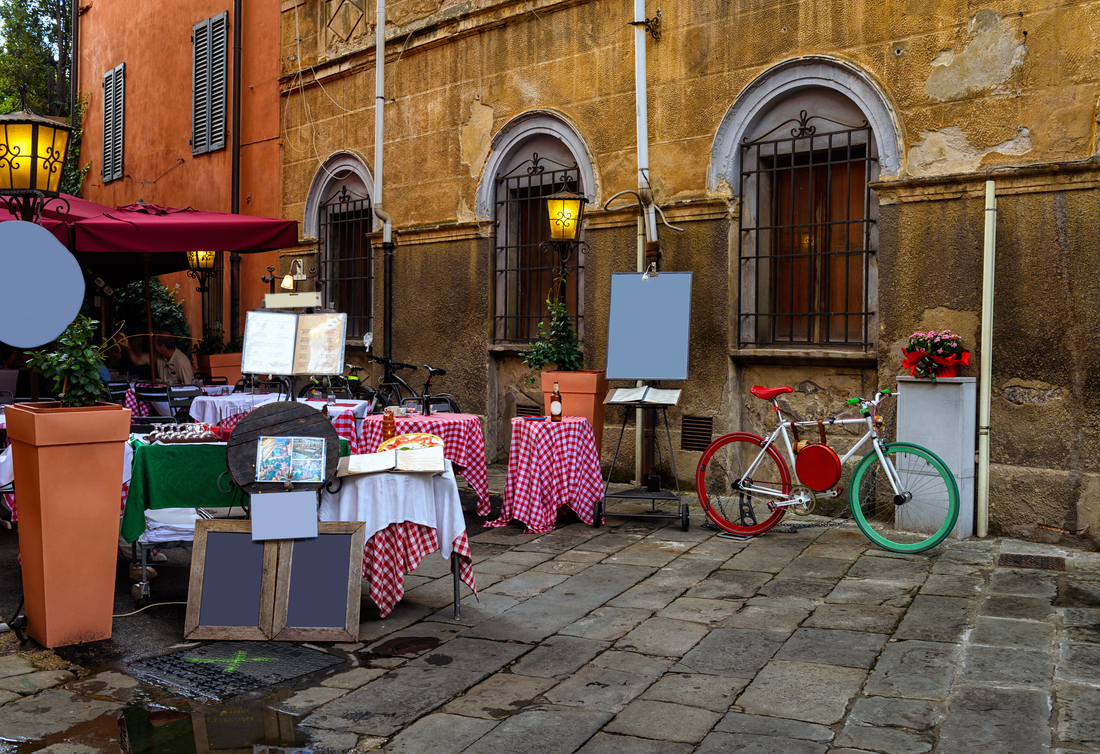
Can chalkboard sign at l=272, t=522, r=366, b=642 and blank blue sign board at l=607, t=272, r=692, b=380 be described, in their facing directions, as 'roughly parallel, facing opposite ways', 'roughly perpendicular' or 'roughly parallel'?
roughly parallel

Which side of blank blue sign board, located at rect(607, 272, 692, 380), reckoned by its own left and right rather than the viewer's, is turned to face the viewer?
front

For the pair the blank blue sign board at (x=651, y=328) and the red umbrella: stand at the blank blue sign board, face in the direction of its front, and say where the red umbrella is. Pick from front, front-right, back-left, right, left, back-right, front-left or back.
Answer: right

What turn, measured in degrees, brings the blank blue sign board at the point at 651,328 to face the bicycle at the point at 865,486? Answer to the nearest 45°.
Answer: approximately 45° to its left

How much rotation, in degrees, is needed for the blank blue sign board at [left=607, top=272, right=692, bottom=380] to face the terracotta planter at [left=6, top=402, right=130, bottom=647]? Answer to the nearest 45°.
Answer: approximately 45° to its right

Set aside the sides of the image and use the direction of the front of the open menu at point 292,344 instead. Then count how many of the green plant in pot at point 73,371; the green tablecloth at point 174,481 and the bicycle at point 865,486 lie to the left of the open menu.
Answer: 1

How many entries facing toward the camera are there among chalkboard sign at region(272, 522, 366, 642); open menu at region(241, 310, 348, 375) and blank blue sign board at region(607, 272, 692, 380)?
3

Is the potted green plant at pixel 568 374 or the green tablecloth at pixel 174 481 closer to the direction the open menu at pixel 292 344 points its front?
the green tablecloth

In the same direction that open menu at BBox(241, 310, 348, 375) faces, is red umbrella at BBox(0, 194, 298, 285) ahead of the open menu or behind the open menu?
behind

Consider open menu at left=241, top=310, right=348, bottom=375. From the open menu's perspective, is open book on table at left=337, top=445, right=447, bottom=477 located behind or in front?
in front

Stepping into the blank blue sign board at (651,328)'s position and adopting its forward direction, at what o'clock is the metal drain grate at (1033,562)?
The metal drain grate is roughly at 10 o'clock from the blank blue sign board.

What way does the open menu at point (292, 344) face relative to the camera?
toward the camera

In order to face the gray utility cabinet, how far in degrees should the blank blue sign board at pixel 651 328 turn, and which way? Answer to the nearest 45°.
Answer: approximately 45° to its left

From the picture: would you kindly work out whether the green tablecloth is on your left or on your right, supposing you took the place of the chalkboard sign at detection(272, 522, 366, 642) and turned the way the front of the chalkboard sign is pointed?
on your right
